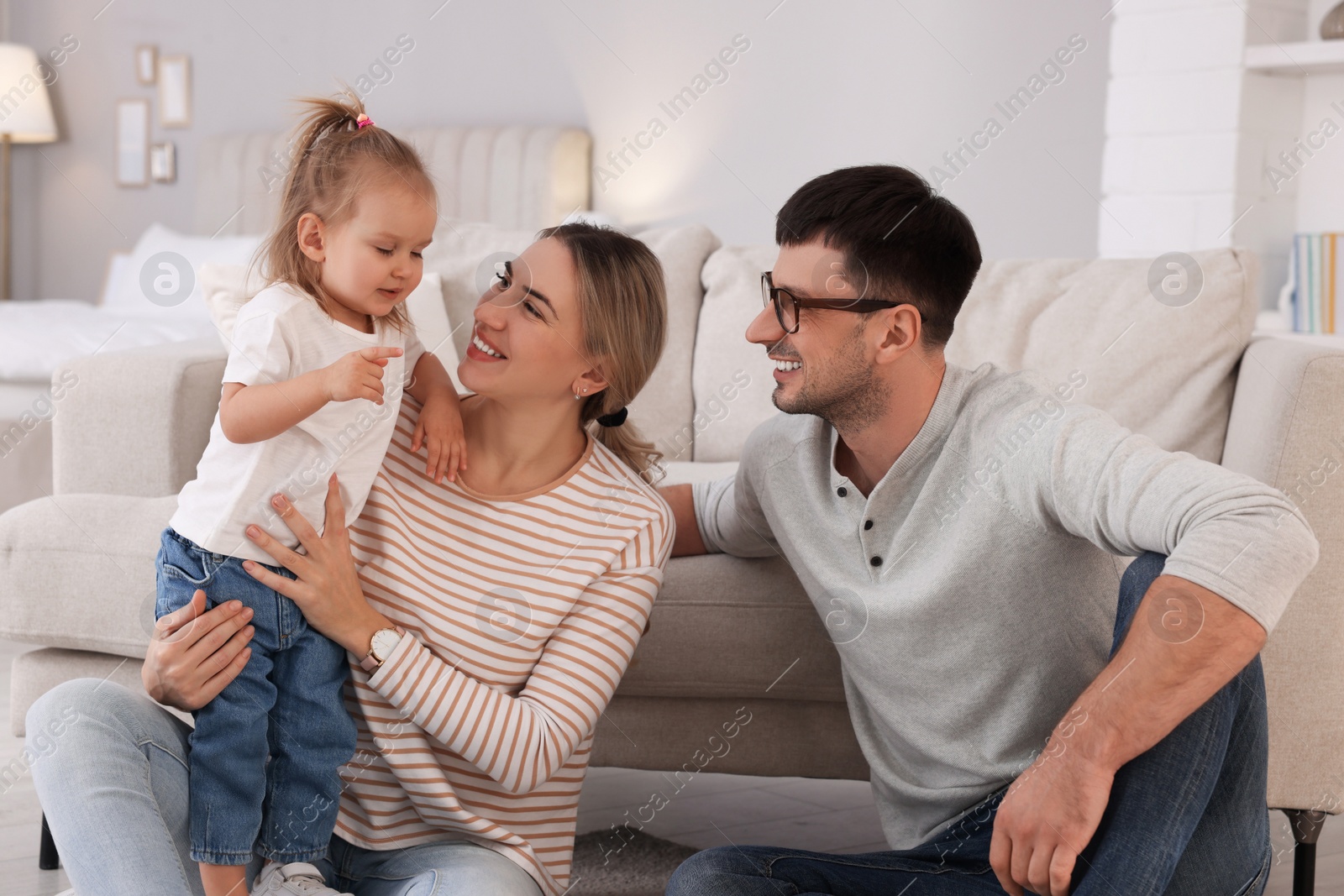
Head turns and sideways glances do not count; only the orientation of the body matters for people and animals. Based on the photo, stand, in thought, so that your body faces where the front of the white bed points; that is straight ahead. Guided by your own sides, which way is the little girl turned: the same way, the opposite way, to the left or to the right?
to the left

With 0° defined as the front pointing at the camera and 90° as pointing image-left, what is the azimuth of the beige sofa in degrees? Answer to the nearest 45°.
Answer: approximately 0°

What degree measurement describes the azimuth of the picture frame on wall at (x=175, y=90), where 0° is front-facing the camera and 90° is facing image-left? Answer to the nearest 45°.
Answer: approximately 0°

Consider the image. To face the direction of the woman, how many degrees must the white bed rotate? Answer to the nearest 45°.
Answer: approximately 45° to its left

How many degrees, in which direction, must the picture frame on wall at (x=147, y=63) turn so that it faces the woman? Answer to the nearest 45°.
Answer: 0° — it already faces them

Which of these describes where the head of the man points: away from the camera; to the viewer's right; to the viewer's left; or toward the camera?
to the viewer's left
